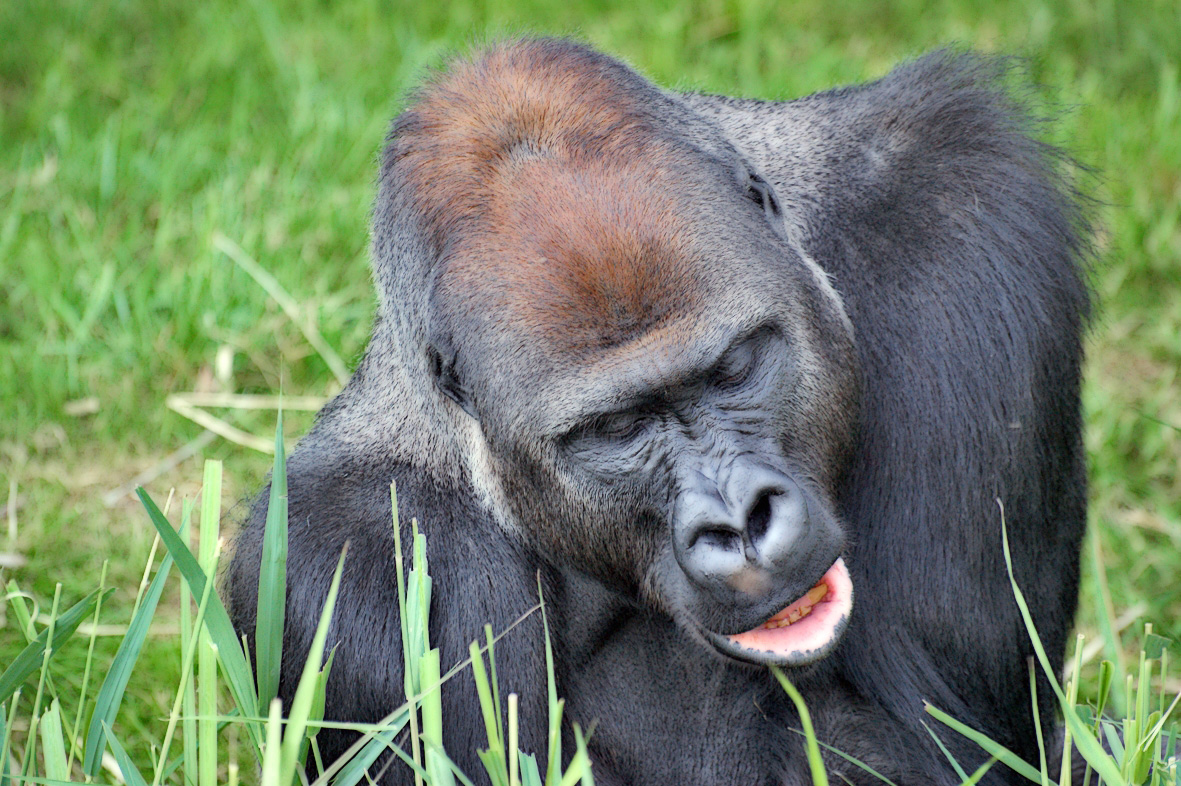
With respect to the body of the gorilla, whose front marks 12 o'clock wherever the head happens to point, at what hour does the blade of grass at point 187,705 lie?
The blade of grass is roughly at 2 o'clock from the gorilla.

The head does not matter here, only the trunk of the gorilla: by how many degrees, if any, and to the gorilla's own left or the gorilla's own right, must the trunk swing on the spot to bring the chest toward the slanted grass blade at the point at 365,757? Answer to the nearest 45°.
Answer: approximately 45° to the gorilla's own right

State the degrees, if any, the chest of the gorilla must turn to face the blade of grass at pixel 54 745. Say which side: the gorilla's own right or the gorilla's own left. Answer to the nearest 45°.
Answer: approximately 45° to the gorilla's own right

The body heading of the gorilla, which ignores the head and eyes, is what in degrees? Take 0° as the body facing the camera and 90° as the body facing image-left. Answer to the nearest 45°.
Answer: approximately 0°

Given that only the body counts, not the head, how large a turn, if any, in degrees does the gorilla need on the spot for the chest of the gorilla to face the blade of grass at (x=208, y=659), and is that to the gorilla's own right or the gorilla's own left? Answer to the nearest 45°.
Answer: approximately 45° to the gorilla's own right

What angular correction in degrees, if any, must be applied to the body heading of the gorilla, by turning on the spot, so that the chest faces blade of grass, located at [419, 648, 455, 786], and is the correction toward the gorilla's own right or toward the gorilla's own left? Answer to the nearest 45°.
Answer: approximately 45° to the gorilla's own right

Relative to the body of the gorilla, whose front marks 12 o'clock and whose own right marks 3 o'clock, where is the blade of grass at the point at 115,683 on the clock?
The blade of grass is roughly at 2 o'clock from the gorilla.

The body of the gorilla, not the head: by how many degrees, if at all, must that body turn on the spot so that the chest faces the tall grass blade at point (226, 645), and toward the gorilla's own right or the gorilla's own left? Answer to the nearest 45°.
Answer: approximately 45° to the gorilla's own right
